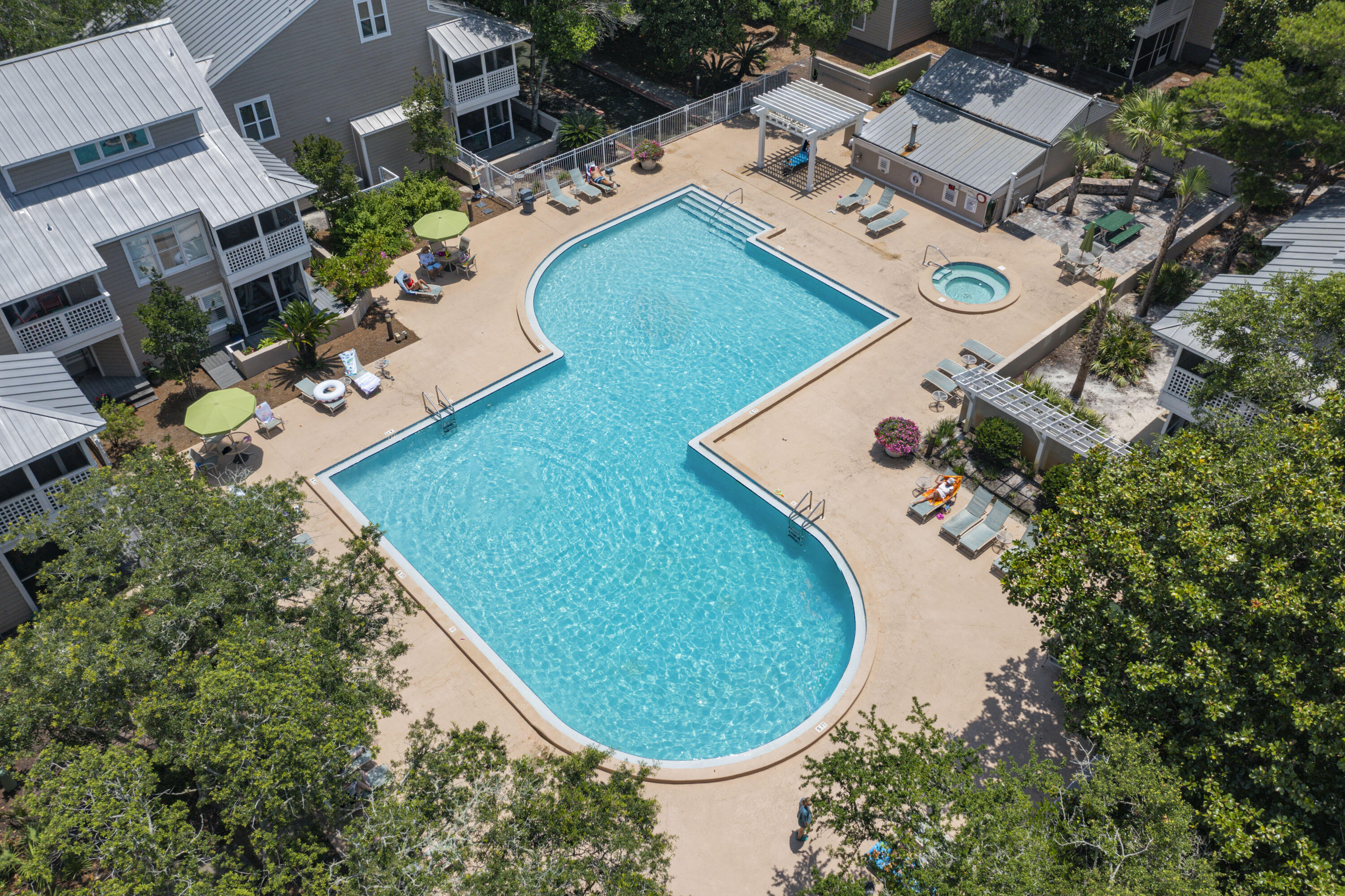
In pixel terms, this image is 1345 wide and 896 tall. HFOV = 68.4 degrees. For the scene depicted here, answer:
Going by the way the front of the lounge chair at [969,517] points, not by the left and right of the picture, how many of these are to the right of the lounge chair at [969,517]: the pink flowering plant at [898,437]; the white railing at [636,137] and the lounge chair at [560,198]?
3

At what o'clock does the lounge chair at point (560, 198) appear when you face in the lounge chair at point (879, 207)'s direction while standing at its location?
the lounge chair at point (560, 198) is roughly at 1 o'clock from the lounge chair at point (879, 207).

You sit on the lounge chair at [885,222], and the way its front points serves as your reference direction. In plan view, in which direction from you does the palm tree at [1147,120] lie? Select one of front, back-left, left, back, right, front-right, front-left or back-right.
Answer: back-left

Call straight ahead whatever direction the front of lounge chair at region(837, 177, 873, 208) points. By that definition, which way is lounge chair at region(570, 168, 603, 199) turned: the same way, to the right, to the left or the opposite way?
to the left

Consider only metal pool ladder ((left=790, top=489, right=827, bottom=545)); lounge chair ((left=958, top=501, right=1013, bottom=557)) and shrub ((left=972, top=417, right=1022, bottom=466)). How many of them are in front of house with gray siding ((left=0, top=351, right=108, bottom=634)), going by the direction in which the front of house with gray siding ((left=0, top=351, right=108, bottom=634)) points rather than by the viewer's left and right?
3

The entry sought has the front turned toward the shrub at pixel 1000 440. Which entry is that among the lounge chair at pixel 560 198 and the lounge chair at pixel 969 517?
the lounge chair at pixel 560 198

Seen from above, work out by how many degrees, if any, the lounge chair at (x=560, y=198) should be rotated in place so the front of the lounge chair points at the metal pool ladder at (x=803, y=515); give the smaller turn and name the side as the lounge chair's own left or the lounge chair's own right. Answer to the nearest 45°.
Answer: approximately 45° to the lounge chair's own right

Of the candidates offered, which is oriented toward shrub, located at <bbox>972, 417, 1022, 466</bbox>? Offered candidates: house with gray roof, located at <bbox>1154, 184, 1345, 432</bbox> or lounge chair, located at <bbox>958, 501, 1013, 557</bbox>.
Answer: the house with gray roof

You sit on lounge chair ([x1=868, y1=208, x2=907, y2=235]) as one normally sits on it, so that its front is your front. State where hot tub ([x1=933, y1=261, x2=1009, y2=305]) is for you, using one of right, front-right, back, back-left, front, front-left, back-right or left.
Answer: left

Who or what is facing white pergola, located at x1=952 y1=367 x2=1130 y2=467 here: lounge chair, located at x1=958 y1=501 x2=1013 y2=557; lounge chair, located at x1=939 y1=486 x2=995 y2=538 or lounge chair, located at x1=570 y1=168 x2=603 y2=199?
lounge chair, located at x1=570 y1=168 x2=603 y2=199

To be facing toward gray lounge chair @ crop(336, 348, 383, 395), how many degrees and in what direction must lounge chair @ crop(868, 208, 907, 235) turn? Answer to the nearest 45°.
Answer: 0° — it already faces it

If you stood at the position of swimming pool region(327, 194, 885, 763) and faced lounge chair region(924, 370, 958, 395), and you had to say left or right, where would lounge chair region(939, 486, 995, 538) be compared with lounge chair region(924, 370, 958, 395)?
right

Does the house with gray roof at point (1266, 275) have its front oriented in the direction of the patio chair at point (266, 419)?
yes

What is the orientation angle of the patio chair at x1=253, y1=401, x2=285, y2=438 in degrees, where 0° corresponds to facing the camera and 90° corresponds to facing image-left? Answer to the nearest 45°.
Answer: approximately 315°

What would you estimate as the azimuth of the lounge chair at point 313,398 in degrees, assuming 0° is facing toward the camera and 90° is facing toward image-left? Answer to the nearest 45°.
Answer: approximately 315°
